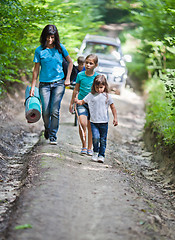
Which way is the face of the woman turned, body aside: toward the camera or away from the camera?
toward the camera

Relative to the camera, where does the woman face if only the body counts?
toward the camera

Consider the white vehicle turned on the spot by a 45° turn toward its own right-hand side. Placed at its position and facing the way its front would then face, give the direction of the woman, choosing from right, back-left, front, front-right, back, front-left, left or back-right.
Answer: front-left

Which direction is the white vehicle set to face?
toward the camera
